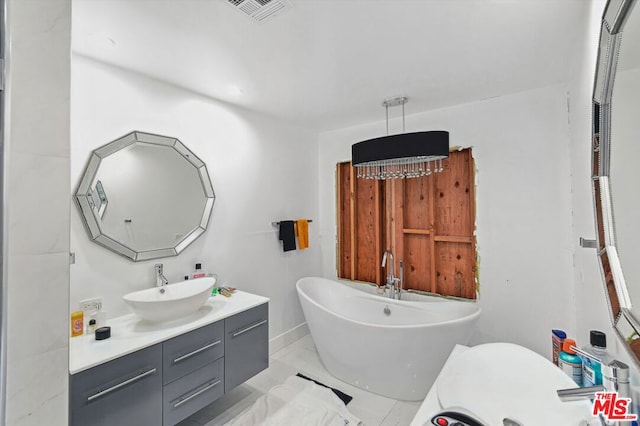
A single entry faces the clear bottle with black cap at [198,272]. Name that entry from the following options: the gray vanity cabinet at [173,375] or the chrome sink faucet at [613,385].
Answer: the chrome sink faucet

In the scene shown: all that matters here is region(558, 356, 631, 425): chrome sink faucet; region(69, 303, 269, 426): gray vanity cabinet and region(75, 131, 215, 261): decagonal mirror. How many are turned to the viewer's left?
1

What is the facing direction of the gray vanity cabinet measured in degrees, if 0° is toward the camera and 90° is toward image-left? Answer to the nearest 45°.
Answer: approximately 315°

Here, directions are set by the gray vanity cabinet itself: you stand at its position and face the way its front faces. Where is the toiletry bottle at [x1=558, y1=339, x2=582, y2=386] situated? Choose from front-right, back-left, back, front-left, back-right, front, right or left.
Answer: front

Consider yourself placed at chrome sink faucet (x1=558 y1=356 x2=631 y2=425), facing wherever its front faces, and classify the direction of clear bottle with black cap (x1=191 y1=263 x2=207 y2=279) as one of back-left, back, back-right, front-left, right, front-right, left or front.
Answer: front

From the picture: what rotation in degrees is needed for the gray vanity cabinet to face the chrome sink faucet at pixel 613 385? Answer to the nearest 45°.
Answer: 0° — it already faces it

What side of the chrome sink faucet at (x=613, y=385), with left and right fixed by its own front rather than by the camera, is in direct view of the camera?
left

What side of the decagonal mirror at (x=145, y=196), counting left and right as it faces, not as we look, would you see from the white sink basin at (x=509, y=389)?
front

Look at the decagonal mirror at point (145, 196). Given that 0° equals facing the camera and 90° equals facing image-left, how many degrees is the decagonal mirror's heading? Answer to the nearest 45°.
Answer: approximately 315°

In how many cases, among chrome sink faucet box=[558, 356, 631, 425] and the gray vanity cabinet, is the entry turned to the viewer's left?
1

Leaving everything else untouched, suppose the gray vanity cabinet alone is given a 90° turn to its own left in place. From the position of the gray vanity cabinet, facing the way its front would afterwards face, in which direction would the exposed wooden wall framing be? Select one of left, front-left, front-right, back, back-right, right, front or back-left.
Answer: front-right

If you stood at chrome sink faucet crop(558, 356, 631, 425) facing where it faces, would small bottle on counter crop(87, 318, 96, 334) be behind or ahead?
ahead

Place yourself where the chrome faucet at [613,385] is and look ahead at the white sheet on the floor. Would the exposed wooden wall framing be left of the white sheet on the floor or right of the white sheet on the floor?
right

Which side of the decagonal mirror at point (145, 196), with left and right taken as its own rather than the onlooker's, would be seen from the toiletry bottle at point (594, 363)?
front

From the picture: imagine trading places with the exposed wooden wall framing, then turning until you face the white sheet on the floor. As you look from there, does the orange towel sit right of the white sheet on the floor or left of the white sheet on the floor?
right

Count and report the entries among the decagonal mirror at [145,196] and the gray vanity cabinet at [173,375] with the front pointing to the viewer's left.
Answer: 0

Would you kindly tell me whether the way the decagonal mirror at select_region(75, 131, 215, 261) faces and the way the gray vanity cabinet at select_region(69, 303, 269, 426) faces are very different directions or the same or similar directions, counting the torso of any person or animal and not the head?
same or similar directions

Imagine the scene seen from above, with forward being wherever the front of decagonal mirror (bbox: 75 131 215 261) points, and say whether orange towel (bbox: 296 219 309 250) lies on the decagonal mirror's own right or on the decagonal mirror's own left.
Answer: on the decagonal mirror's own left
